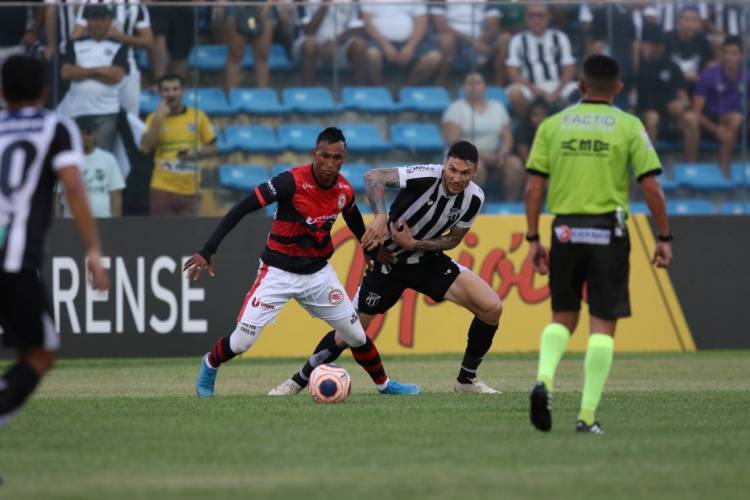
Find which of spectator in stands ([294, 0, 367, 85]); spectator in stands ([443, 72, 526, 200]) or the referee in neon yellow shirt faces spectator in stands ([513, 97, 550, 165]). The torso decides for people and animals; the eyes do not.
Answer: the referee in neon yellow shirt

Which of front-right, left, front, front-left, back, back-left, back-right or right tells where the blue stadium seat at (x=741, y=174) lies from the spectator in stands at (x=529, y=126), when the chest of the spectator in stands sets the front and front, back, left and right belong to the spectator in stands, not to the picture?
left

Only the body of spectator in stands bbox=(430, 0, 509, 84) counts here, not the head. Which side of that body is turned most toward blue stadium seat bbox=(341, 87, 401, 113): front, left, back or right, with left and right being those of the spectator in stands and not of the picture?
right

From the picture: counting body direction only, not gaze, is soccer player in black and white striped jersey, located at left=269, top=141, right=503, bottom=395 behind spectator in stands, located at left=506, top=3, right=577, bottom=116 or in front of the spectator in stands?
in front

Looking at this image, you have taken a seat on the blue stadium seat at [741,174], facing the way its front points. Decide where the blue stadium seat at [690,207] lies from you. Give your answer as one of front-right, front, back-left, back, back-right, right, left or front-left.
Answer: right

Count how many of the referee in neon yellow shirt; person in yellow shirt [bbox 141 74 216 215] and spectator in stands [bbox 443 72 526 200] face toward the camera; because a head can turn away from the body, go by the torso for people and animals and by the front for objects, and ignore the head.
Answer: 2

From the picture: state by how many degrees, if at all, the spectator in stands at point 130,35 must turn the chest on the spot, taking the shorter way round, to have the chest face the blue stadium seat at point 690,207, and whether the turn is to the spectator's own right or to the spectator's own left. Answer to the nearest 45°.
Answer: approximately 90° to the spectator's own left

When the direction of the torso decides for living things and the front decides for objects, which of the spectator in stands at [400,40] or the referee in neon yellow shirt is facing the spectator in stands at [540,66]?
the referee in neon yellow shirt

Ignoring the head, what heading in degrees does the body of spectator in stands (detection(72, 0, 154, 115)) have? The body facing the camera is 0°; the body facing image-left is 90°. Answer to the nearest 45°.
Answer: approximately 0°

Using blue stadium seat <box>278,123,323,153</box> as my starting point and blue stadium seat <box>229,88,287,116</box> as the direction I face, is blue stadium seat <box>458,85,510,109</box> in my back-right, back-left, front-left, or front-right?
back-right
